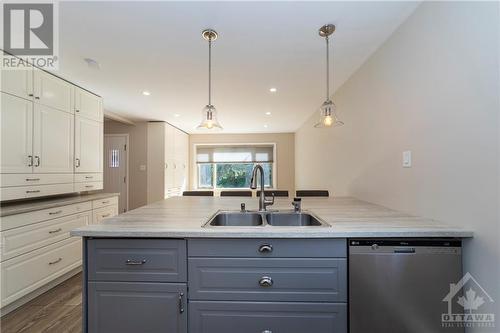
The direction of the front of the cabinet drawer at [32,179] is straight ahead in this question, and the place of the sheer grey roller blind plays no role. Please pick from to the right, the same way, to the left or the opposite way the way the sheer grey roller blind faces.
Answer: to the right

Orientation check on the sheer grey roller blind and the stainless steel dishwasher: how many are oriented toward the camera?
2

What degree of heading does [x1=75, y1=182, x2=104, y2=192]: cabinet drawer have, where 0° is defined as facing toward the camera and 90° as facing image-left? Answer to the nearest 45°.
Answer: approximately 315°

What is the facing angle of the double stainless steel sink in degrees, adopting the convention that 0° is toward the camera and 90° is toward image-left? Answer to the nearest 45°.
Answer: approximately 0°

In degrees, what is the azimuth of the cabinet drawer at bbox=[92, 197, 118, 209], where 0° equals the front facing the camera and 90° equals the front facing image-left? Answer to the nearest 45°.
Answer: approximately 315°

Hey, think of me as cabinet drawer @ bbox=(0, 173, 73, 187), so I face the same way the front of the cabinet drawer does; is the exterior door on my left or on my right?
on my left

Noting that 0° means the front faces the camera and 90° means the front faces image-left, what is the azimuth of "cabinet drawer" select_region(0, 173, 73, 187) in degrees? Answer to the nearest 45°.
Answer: approximately 315°

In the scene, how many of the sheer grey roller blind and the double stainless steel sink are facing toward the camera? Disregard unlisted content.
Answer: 2

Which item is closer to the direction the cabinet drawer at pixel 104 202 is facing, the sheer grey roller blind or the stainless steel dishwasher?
the stainless steel dishwasher

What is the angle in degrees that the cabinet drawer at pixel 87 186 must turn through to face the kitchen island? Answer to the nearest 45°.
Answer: approximately 45° to its right

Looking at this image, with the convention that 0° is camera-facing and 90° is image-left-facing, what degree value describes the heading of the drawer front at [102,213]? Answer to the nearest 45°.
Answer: approximately 315°

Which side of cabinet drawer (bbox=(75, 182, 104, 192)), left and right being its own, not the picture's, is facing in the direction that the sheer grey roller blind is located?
left

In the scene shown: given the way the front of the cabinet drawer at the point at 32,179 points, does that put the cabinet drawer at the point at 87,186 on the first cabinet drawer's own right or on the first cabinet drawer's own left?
on the first cabinet drawer's own left
